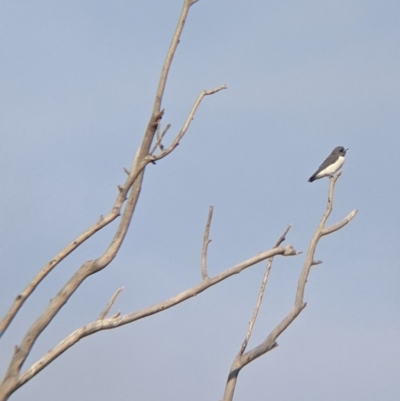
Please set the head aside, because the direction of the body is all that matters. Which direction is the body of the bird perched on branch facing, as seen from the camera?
to the viewer's right

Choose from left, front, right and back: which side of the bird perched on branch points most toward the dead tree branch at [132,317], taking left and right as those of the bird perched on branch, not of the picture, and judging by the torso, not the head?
back
